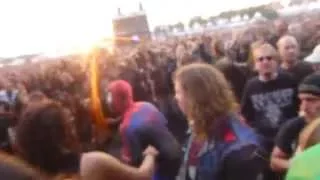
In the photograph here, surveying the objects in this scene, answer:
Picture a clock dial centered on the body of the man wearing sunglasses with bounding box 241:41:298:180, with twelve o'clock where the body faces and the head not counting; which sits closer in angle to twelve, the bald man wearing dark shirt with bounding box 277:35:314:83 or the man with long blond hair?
the man with long blond hair

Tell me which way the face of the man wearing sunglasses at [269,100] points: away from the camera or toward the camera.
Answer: toward the camera

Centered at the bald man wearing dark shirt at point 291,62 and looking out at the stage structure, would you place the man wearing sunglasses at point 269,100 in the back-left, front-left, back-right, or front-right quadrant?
back-left

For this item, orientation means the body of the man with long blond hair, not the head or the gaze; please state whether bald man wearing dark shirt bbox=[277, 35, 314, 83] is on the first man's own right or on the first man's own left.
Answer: on the first man's own right

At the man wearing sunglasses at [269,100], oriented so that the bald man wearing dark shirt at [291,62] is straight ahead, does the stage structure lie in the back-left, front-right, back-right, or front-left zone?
front-left

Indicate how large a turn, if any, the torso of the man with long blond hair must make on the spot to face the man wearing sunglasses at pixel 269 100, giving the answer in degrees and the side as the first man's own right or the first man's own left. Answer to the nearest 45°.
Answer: approximately 90° to the first man's own right

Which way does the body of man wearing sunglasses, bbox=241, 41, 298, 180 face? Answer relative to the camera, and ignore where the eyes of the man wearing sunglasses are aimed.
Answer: toward the camera

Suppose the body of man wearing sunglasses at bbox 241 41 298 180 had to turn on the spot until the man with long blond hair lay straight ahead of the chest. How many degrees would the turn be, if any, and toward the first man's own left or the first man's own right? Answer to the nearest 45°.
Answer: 0° — they already face them
